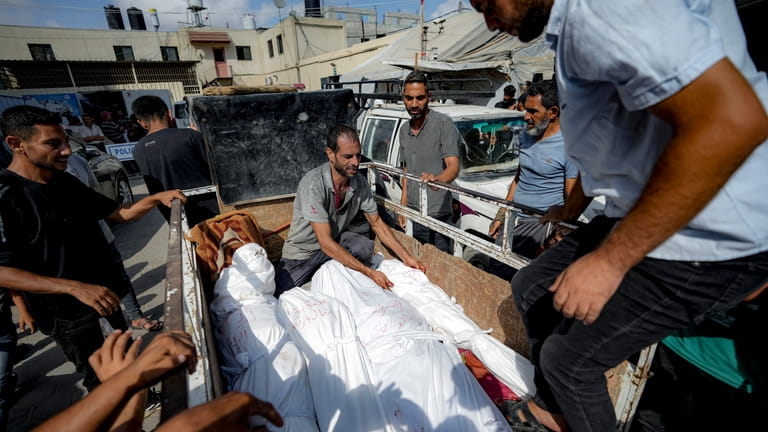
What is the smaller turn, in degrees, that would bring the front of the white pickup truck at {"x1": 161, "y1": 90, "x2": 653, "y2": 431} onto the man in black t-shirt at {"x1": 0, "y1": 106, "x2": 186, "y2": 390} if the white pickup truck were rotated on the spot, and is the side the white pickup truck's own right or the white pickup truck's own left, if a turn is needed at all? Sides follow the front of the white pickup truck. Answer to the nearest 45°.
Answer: approximately 135° to the white pickup truck's own left

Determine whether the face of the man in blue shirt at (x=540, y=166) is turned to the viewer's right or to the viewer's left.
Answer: to the viewer's left

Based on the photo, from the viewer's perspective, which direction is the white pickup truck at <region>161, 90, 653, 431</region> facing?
away from the camera

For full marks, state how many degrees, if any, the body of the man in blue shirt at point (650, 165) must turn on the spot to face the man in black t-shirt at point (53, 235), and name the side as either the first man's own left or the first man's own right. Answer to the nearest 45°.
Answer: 0° — they already face them

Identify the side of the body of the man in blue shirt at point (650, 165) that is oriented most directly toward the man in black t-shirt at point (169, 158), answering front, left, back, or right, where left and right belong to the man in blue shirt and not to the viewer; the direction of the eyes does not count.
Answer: front

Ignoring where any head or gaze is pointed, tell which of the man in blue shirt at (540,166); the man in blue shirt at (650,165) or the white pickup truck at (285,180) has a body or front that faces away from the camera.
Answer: the white pickup truck

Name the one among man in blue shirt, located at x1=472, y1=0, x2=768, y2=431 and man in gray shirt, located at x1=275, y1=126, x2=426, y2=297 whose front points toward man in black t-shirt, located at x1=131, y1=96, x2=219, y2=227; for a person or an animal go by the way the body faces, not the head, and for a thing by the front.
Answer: the man in blue shirt

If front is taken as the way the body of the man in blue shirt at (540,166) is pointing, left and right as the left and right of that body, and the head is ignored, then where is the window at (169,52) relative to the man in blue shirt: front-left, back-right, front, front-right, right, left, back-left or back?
right

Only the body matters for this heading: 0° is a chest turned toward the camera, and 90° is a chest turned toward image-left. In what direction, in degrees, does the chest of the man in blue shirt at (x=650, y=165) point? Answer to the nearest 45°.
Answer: approximately 90°

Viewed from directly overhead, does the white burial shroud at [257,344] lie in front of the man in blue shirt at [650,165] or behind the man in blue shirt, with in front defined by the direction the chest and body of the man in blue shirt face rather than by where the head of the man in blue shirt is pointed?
in front

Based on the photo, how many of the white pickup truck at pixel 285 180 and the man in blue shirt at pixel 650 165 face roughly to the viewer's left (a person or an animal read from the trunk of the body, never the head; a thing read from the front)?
1

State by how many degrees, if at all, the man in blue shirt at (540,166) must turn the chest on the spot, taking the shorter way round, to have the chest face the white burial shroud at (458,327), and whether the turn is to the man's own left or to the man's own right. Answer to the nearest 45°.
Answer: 0° — they already face it

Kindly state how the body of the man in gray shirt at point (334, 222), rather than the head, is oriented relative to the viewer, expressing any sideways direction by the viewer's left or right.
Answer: facing the viewer and to the right of the viewer

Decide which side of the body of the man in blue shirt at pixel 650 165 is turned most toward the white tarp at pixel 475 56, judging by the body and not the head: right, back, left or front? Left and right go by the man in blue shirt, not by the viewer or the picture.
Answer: right
